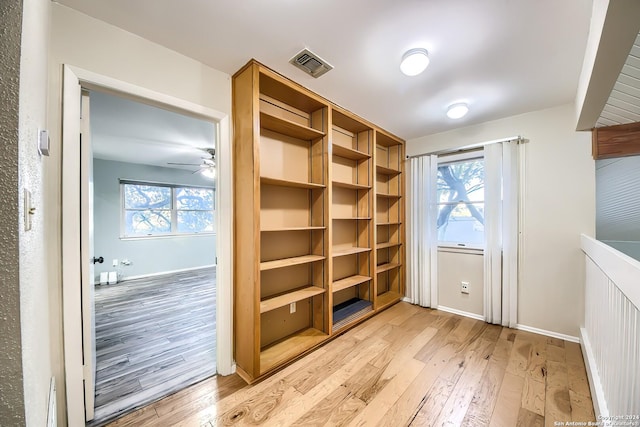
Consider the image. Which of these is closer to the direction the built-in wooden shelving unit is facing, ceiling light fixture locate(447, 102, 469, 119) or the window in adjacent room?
the ceiling light fixture

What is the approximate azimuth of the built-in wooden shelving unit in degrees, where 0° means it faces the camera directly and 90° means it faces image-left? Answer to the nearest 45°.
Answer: approximately 315°

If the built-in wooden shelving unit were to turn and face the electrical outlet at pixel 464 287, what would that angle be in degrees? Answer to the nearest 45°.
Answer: approximately 45° to its left

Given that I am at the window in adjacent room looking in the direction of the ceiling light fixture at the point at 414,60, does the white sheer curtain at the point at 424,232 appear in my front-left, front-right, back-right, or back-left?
front-left

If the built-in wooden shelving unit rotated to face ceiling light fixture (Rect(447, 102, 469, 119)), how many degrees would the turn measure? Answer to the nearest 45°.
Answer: approximately 45° to its left

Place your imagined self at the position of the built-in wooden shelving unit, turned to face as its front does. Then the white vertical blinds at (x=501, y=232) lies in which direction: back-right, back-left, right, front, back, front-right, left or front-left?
front-left

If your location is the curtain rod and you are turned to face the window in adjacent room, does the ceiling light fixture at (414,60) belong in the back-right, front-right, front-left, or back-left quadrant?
front-left

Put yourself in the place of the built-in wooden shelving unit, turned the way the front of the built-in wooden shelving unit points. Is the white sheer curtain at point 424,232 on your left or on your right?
on your left

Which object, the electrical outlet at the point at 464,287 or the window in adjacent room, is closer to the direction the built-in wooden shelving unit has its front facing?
the electrical outlet

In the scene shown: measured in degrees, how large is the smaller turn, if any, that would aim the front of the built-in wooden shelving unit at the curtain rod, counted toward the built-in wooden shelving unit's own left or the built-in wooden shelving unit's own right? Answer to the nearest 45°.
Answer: approximately 45° to the built-in wooden shelving unit's own left
